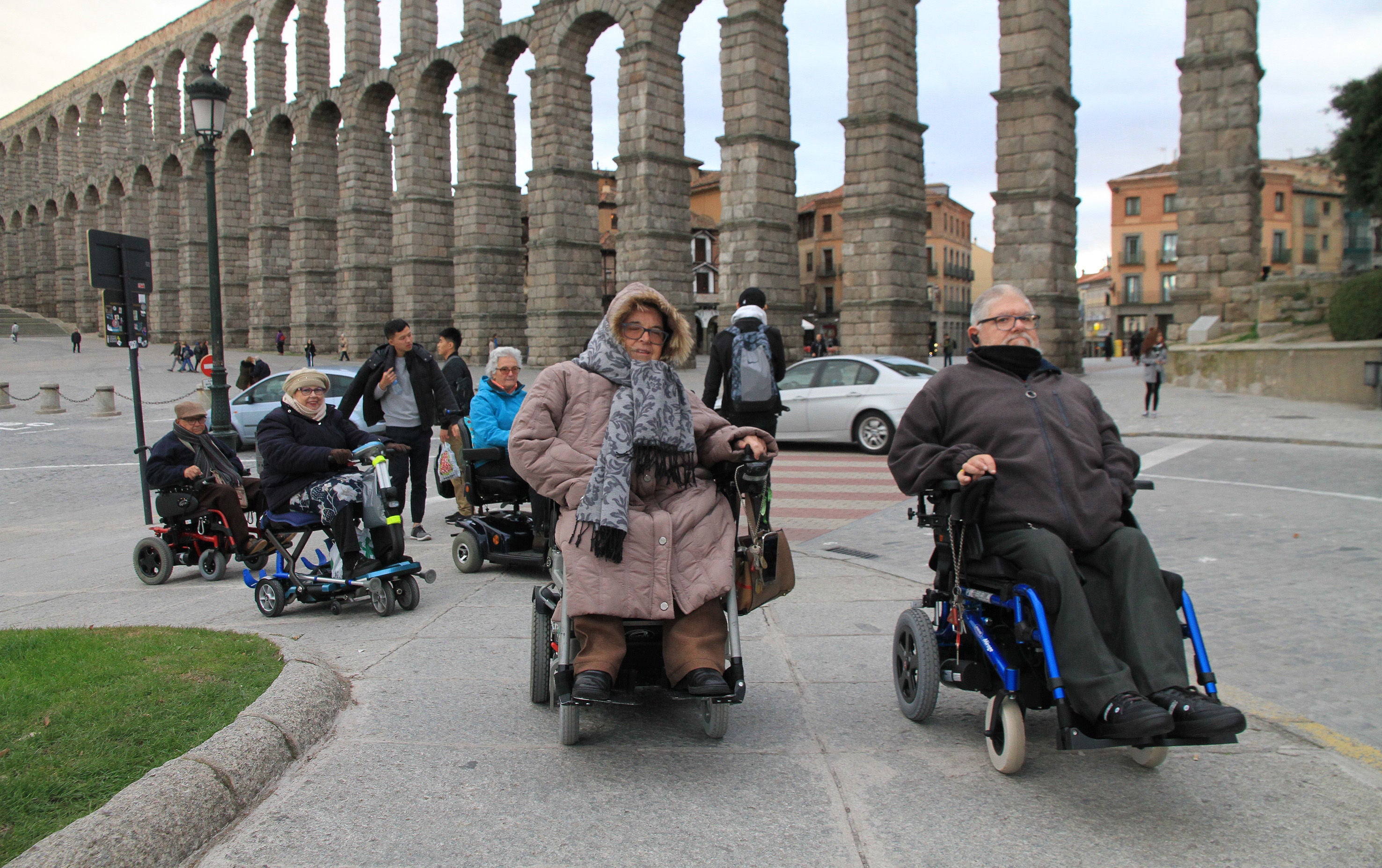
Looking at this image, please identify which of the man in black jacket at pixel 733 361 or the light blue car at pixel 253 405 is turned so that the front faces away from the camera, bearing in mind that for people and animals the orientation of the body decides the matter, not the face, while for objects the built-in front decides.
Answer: the man in black jacket

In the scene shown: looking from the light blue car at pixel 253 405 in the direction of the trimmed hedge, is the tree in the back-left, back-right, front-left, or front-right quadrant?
front-left

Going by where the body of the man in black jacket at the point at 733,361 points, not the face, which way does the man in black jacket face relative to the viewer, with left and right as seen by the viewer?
facing away from the viewer

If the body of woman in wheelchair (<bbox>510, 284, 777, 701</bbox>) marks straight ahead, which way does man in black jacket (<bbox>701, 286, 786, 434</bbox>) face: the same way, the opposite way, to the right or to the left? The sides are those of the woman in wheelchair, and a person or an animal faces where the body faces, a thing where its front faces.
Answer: the opposite way

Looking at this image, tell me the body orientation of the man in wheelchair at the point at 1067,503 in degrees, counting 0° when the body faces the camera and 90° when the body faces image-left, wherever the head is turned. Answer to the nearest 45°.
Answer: approximately 315°

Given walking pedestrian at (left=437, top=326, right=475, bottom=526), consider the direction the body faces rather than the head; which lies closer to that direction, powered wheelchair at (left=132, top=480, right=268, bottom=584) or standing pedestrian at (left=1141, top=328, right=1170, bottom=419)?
the powered wheelchair

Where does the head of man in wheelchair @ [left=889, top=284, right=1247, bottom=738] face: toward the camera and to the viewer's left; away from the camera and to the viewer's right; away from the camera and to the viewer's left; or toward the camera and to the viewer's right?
toward the camera and to the viewer's right

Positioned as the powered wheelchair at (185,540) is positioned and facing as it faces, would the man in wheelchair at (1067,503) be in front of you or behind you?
in front

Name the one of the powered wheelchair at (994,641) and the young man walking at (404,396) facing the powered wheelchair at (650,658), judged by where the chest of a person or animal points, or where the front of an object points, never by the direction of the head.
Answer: the young man walking

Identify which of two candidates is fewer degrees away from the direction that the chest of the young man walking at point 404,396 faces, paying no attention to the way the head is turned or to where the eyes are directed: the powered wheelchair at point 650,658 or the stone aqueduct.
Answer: the powered wheelchair

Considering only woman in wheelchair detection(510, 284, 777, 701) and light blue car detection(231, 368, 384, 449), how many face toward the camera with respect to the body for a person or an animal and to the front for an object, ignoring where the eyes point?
1

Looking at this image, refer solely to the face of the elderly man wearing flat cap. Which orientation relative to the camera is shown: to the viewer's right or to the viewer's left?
to the viewer's right

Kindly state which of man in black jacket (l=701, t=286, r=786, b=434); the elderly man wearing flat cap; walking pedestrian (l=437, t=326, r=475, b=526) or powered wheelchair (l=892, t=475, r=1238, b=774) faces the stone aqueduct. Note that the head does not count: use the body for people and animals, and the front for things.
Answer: the man in black jacket

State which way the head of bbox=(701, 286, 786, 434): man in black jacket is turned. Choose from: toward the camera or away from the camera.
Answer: away from the camera
